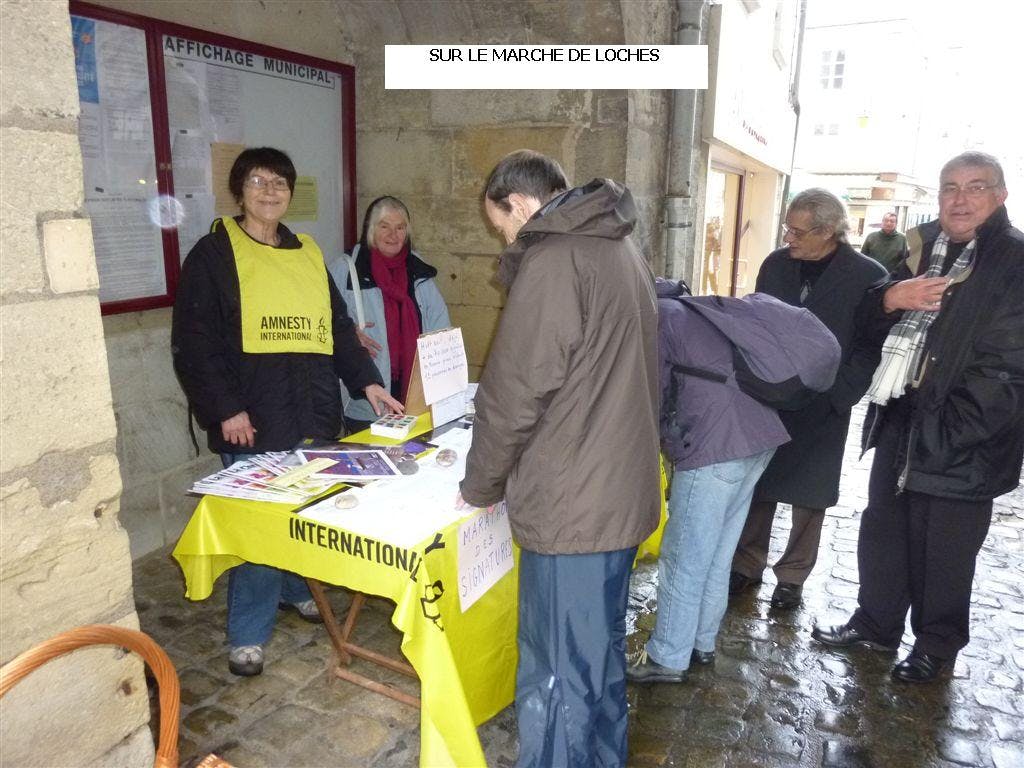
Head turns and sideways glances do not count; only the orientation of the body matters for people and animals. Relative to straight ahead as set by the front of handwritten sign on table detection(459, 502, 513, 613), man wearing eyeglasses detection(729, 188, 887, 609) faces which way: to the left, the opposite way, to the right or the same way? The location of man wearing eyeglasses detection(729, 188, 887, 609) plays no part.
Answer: to the right

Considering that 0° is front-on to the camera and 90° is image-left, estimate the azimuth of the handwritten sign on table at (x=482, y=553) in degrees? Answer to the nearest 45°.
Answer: approximately 315°

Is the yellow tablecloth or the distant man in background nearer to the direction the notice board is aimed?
the yellow tablecloth

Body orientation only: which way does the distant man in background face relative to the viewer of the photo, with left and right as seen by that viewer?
facing the viewer

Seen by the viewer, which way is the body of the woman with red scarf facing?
toward the camera

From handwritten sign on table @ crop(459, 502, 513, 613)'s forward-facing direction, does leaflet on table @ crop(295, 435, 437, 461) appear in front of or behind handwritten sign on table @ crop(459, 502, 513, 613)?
behind

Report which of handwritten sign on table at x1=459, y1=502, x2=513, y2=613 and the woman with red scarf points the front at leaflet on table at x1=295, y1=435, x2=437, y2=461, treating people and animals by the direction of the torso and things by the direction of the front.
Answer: the woman with red scarf

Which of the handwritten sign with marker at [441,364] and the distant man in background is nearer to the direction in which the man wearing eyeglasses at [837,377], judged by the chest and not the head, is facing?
the handwritten sign with marker

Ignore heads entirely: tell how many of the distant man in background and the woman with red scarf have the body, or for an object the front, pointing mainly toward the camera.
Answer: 2

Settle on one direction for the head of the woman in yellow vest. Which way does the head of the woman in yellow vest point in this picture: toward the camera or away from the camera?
toward the camera

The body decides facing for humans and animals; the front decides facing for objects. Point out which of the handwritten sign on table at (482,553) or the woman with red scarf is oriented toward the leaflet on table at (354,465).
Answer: the woman with red scarf

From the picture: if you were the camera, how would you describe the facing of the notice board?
facing the viewer and to the right of the viewer

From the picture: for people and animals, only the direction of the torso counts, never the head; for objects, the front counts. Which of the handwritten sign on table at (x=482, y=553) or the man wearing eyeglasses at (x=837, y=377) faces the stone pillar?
the man wearing eyeglasses

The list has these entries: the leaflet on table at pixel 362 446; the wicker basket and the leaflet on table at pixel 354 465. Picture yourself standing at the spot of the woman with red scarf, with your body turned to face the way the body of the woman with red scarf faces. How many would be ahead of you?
3

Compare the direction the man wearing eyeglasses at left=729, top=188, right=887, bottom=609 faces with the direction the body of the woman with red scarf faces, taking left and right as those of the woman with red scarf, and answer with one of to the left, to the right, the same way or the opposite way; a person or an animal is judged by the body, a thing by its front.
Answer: to the right

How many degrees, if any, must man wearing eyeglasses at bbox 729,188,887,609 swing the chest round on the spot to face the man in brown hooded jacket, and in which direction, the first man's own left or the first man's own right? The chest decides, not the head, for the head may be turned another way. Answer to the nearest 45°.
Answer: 0° — they already face them

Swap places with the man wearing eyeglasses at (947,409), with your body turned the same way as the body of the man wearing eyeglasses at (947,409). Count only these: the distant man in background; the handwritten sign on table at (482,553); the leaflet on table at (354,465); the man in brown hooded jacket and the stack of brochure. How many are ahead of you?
4
